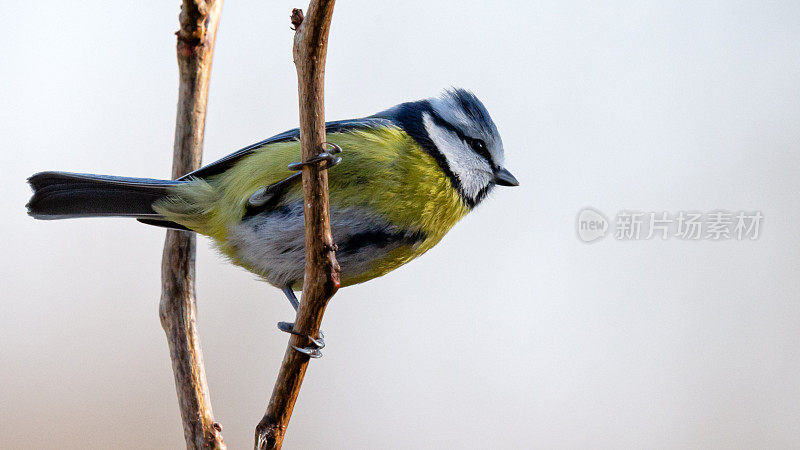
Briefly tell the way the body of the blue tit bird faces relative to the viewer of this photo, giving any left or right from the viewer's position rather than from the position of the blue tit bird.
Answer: facing to the right of the viewer
